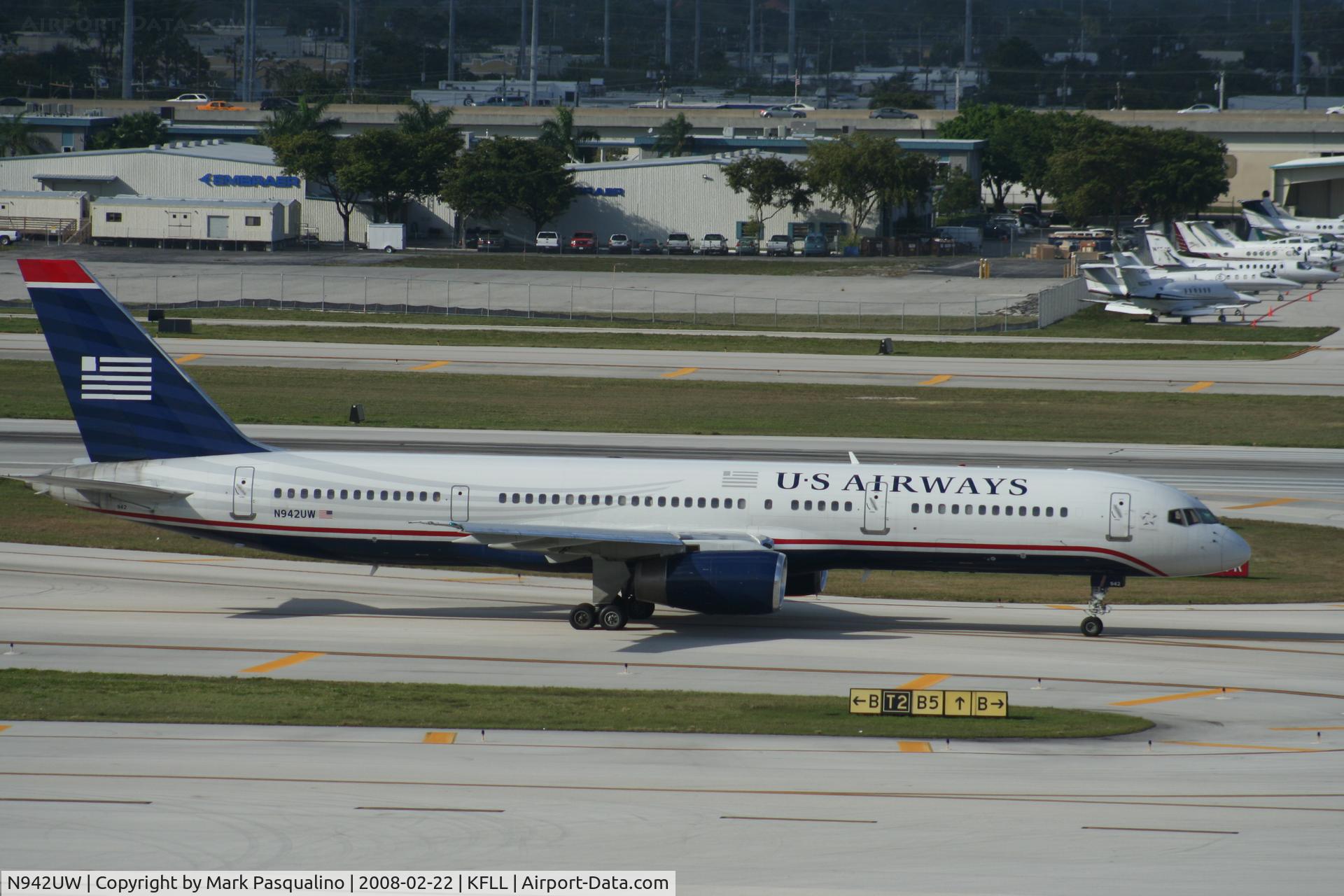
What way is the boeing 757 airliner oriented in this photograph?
to the viewer's right
